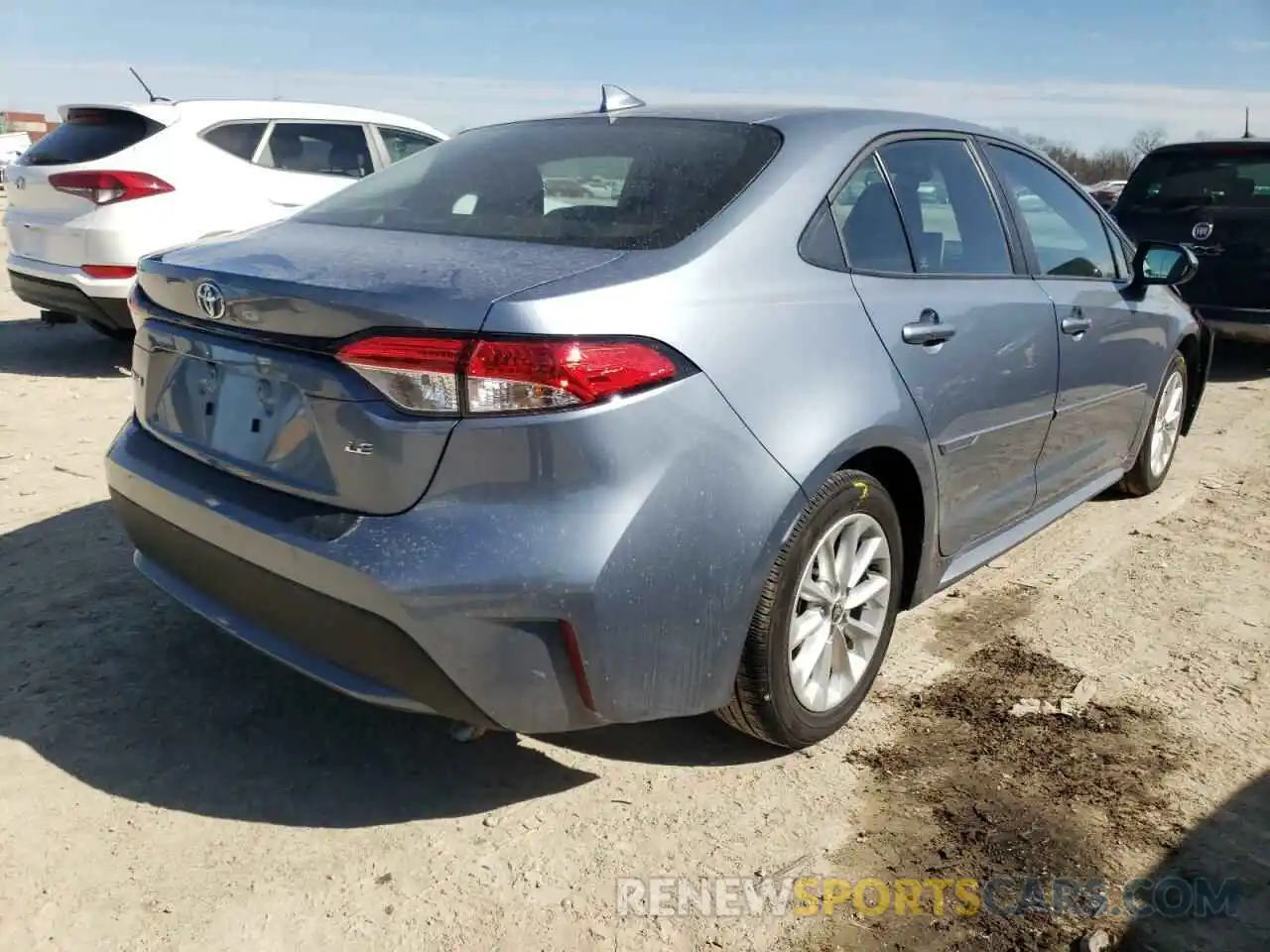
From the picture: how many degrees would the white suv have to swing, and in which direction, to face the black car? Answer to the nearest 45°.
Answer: approximately 45° to its right

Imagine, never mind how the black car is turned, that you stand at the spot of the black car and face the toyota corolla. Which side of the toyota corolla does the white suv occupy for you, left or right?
right

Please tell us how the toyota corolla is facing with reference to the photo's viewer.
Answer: facing away from the viewer and to the right of the viewer

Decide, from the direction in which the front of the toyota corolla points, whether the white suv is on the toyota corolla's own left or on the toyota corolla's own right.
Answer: on the toyota corolla's own left

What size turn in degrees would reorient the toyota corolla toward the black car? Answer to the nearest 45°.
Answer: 0° — it already faces it

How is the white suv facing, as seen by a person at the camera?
facing away from the viewer and to the right of the viewer

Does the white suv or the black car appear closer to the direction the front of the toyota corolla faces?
the black car

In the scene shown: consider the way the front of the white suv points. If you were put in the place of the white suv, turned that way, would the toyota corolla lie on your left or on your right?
on your right

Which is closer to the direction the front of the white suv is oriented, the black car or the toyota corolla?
the black car
